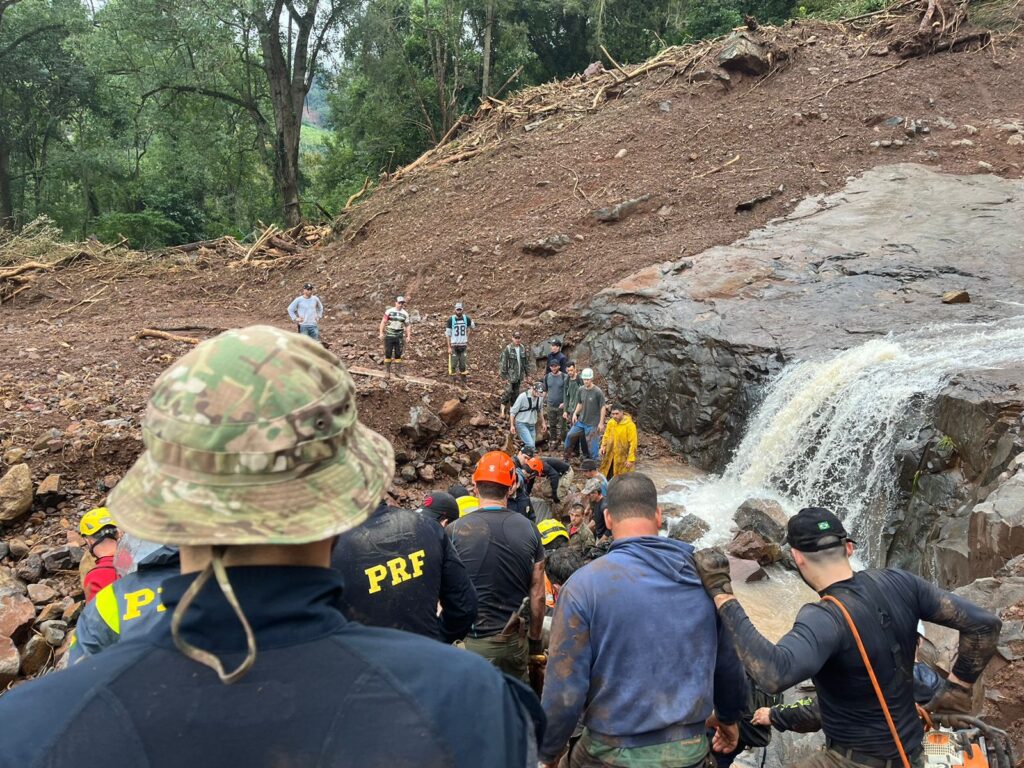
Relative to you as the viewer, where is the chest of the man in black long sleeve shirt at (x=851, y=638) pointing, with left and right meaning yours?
facing away from the viewer and to the left of the viewer

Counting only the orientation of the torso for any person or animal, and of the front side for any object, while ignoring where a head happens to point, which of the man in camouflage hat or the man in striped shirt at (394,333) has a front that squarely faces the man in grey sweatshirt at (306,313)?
the man in camouflage hat

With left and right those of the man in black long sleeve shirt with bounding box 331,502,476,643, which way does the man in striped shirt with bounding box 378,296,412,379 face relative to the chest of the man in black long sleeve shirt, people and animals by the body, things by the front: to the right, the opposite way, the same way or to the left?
the opposite way

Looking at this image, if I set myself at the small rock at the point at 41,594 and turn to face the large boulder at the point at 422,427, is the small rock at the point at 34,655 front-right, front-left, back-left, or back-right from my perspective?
back-right

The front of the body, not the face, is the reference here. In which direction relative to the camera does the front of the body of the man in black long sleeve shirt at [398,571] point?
away from the camera

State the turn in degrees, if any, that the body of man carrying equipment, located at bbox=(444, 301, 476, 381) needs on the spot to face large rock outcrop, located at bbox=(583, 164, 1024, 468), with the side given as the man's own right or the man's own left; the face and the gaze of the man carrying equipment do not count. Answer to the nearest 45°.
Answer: approximately 90° to the man's own left

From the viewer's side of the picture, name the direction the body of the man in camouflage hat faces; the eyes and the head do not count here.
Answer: away from the camera

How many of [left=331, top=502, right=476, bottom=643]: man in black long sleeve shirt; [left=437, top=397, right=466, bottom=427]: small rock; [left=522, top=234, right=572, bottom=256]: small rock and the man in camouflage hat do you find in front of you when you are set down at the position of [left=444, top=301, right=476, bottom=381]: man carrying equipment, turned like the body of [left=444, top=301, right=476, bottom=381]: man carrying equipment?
3

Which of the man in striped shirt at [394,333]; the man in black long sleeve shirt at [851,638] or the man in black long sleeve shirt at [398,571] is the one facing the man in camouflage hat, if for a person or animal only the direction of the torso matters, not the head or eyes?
the man in striped shirt

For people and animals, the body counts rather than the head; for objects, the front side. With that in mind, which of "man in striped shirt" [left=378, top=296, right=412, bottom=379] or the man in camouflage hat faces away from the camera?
the man in camouflage hat

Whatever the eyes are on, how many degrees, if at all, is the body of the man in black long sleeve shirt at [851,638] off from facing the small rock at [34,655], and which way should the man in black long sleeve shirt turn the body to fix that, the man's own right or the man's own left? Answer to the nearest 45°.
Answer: approximately 45° to the man's own left
